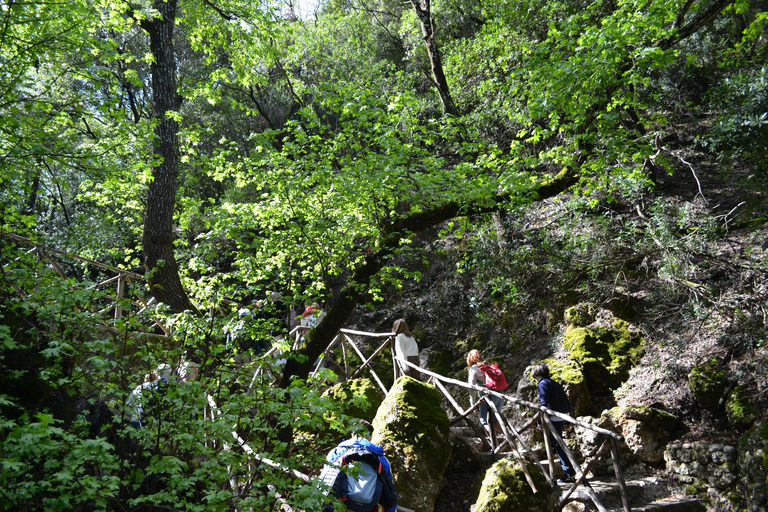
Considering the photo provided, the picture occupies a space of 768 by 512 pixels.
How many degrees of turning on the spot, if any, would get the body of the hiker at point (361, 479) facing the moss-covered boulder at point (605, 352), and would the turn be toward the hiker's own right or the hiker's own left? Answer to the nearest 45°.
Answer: approximately 45° to the hiker's own right

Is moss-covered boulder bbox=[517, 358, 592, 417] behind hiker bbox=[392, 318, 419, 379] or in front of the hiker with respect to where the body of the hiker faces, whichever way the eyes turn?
behind

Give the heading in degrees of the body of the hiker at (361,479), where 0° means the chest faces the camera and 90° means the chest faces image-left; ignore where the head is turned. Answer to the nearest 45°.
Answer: approximately 180°

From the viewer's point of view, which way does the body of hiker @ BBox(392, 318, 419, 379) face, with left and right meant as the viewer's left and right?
facing away from the viewer and to the left of the viewer

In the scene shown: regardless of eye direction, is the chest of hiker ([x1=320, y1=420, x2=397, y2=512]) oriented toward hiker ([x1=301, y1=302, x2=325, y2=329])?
yes

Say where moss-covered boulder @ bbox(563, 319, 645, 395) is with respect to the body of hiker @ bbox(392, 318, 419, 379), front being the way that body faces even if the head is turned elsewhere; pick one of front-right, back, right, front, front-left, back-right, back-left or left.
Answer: back-right

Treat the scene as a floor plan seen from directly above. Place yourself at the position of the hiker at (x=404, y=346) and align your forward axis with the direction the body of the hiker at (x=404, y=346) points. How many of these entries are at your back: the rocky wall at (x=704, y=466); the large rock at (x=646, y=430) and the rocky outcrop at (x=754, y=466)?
3
